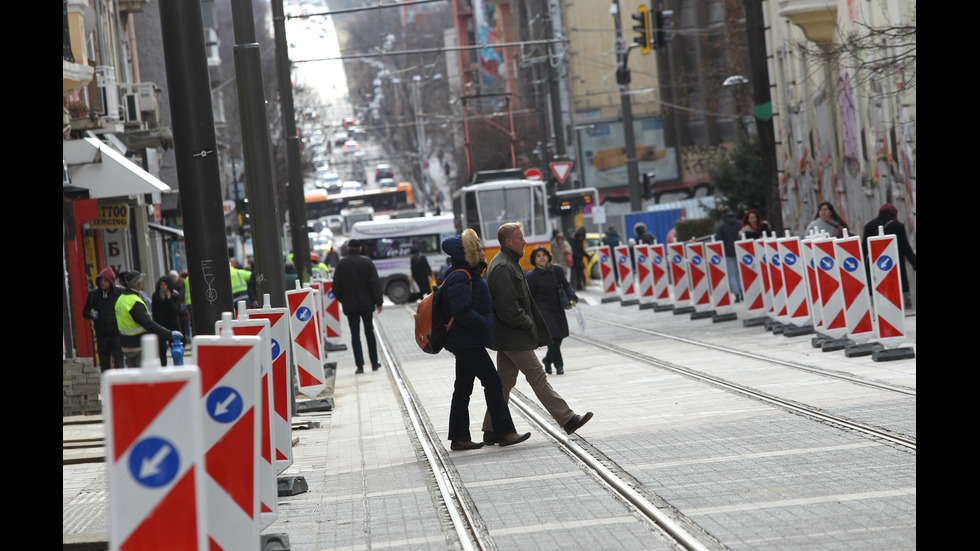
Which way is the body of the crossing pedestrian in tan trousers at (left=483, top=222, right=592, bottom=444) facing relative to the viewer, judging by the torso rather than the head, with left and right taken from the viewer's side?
facing to the right of the viewer

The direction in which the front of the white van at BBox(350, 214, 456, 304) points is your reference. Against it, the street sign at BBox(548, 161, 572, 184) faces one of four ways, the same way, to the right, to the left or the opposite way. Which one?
to the left

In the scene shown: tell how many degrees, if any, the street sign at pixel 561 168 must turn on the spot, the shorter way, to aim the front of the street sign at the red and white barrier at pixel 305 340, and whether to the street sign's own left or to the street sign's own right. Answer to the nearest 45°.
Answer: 0° — it already faces it

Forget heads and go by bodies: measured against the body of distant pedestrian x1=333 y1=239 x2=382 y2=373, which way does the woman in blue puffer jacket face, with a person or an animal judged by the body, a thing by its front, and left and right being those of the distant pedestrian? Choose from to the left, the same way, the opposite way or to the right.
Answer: to the right

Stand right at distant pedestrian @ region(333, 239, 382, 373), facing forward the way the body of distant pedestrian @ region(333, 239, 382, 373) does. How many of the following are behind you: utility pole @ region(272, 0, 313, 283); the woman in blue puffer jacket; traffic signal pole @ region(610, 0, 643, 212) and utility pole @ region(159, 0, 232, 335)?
2

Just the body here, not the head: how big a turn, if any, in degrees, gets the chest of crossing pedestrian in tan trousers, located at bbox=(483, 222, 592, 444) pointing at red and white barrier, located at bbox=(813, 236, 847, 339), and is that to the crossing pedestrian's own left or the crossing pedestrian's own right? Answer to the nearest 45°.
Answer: approximately 45° to the crossing pedestrian's own left

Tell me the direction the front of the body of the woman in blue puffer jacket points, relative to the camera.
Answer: to the viewer's right
